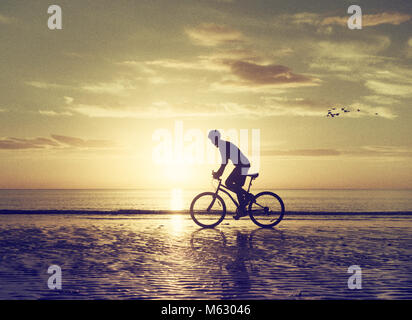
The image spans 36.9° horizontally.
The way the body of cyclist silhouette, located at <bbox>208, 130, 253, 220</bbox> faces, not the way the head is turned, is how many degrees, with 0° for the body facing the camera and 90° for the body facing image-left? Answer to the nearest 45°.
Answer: approximately 90°
